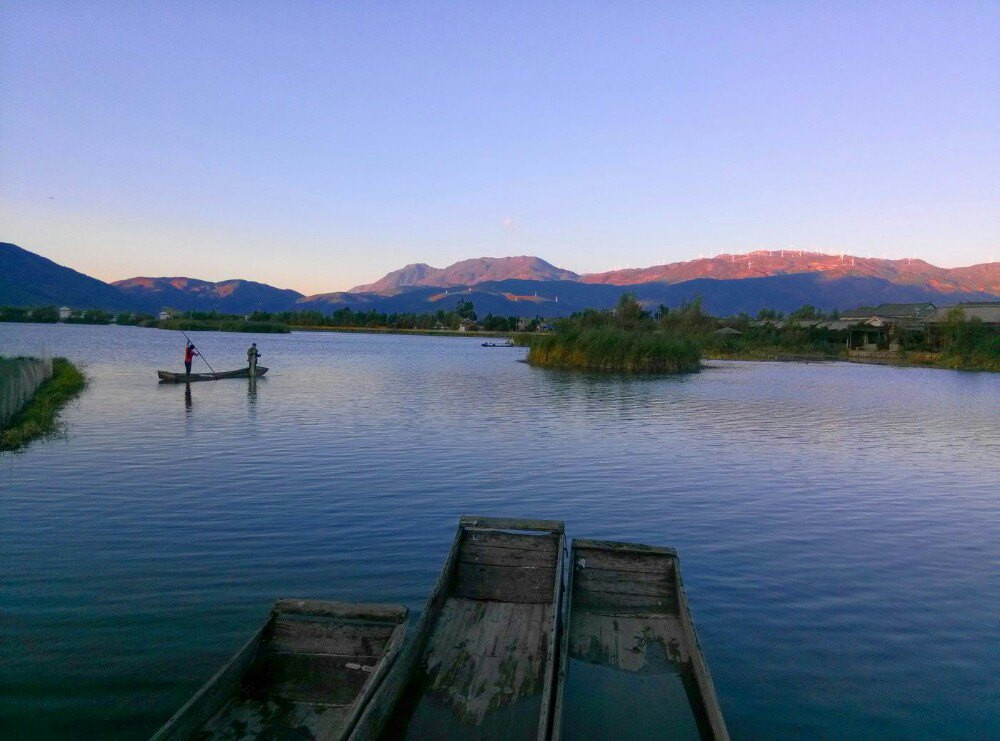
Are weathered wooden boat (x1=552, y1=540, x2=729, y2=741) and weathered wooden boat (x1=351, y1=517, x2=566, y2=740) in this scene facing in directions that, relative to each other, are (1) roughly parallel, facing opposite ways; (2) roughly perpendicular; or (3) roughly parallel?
roughly parallel

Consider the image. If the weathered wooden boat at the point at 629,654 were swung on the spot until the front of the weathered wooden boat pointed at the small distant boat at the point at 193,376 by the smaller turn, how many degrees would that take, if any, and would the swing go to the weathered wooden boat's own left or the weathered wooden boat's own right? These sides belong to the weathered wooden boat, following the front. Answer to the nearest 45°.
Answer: approximately 45° to the weathered wooden boat's own left

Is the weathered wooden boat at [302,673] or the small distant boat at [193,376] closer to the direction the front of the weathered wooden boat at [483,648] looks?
the small distant boat

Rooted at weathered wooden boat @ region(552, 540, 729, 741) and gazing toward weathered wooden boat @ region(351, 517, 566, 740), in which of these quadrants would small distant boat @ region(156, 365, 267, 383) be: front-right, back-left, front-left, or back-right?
front-right

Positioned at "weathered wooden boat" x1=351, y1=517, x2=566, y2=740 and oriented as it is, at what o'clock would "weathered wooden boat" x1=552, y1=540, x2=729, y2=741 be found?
"weathered wooden boat" x1=552, y1=540, x2=729, y2=741 is roughly at 3 o'clock from "weathered wooden boat" x1=351, y1=517, x2=566, y2=740.

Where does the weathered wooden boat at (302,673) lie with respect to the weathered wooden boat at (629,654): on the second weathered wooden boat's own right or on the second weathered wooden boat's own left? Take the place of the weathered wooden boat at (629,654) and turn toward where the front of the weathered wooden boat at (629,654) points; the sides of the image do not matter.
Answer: on the second weathered wooden boat's own left

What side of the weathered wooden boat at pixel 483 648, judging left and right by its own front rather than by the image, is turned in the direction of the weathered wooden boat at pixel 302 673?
left

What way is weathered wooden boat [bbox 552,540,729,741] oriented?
away from the camera

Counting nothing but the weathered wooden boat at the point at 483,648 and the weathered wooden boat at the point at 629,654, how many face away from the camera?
2

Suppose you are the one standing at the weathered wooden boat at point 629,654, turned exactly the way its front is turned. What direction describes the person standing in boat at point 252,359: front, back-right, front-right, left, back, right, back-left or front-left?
front-left

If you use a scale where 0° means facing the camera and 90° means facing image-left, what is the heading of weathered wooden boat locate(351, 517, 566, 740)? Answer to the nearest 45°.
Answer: approximately 180°
